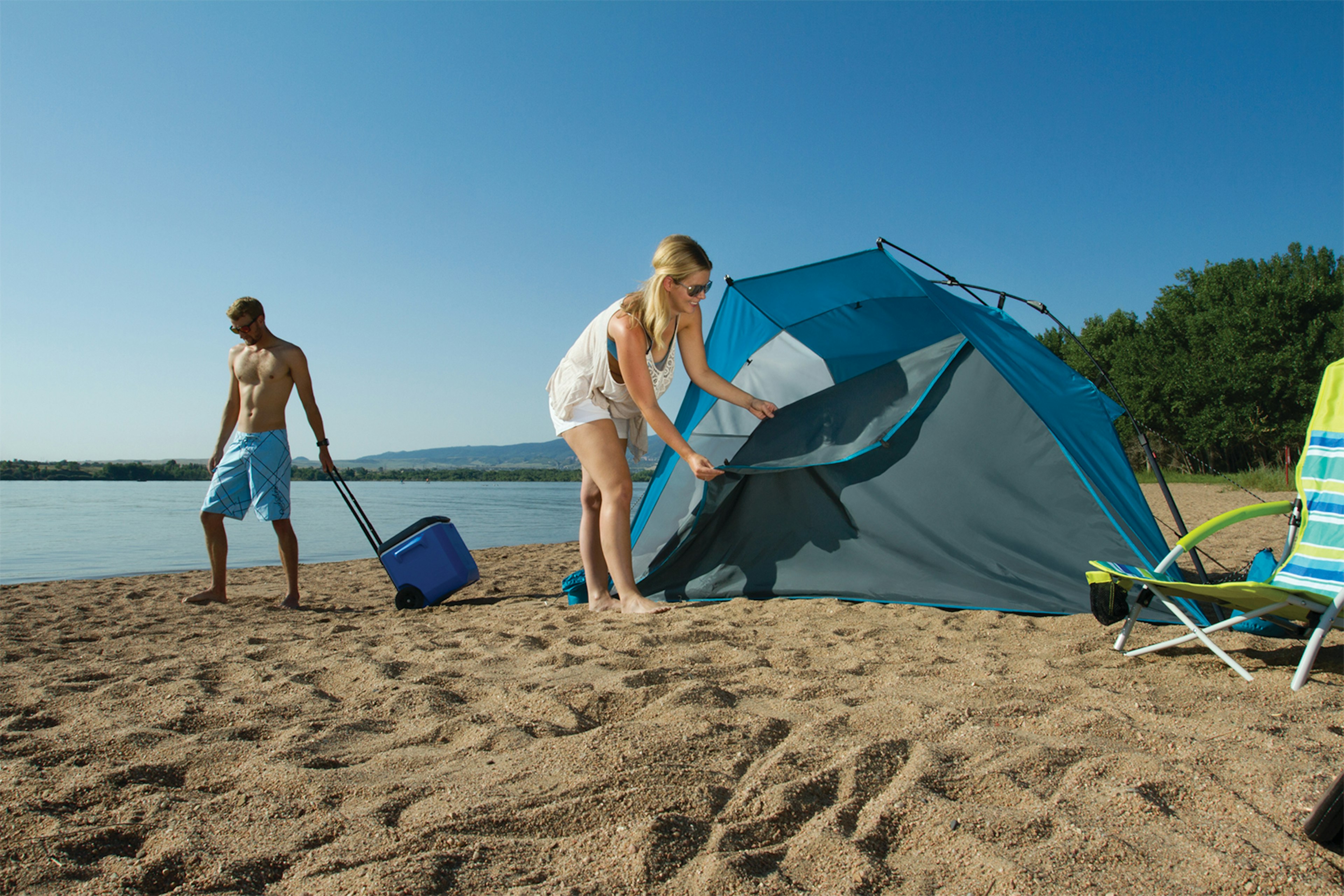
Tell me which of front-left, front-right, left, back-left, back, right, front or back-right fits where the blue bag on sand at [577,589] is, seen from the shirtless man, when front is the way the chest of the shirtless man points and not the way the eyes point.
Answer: left

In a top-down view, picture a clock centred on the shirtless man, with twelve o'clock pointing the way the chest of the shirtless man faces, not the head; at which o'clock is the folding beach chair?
The folding beach chair is roughly at 9 o'clock from the shirtless man.

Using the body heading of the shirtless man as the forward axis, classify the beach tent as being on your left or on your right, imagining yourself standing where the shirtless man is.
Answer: on your left

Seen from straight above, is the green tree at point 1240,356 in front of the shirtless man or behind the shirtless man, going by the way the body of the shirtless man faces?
behind

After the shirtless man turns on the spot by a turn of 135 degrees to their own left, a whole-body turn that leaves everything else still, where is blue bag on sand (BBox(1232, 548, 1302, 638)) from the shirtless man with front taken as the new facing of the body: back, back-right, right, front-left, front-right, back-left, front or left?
front-right

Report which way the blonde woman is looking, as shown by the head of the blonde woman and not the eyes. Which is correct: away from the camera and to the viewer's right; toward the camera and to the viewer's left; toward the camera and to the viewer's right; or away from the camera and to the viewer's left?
toward the camera and to the viewer's right

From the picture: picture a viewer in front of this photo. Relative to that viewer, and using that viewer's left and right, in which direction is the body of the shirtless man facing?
facing the viewer and to the left of the viewer

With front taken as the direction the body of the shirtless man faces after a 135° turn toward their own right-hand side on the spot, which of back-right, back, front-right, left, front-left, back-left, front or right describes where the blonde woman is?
back-right
